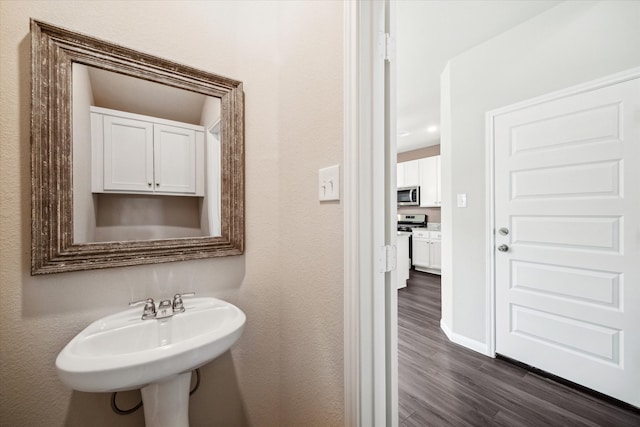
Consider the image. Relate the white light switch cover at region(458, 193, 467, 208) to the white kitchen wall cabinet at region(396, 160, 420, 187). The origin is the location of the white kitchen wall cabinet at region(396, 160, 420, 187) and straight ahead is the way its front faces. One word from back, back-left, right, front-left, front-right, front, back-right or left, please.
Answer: front-left

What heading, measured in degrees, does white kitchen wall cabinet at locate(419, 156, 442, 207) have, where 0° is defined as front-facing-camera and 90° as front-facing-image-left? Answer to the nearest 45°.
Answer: approximately 45°

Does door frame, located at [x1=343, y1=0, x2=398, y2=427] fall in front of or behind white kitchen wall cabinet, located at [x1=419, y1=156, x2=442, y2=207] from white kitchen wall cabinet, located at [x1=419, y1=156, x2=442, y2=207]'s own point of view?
in front

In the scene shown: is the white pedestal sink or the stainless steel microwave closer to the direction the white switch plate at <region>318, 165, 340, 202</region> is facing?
the white pedestal sink

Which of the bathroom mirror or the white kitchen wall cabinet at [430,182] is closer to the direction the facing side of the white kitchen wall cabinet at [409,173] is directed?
the bathroom mirror

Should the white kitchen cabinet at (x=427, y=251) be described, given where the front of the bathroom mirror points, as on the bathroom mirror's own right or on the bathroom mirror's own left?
on the bathroom mirror's own left

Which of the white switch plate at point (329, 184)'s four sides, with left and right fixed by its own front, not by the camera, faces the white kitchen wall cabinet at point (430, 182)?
back
